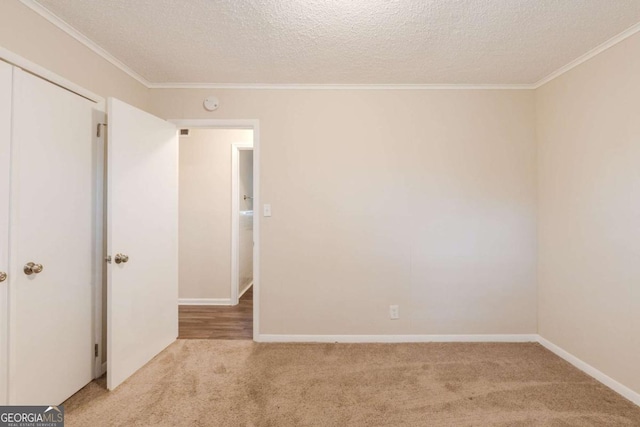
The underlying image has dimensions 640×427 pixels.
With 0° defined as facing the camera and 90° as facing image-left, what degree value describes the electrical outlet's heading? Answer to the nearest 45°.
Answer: approximately 0°

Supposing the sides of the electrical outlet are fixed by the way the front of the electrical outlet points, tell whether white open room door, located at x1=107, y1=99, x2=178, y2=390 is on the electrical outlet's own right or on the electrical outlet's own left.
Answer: on the electrical outlet's own right

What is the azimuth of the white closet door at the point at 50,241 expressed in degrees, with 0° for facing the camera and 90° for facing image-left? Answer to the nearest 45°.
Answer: approximately 315°
